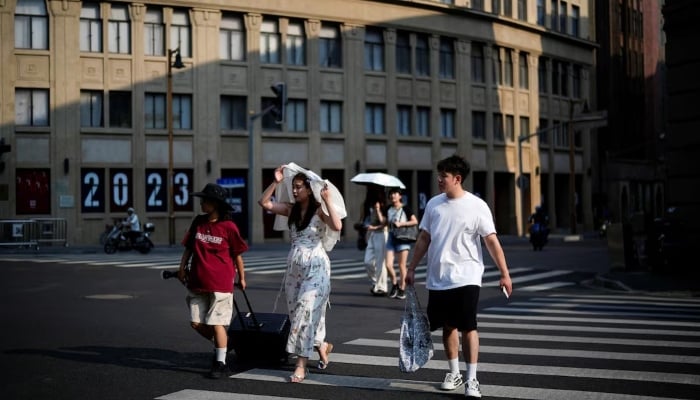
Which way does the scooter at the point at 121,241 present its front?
to the viewer's left

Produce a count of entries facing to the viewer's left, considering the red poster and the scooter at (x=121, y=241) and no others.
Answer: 1

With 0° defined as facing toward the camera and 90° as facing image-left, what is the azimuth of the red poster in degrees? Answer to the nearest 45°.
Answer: approximately 0°

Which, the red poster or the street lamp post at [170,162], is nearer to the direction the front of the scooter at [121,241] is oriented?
the red poster

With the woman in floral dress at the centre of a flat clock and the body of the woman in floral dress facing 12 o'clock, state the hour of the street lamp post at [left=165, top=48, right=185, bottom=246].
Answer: The street lamp post is roughly at 4 o'clock from the woman in floral dress.

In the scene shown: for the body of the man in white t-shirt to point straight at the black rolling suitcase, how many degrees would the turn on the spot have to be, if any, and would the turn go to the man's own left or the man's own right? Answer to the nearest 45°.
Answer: approximately 90° to the man's own right

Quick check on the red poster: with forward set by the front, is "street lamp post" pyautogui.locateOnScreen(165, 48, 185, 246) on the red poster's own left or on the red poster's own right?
on the red poster's own left

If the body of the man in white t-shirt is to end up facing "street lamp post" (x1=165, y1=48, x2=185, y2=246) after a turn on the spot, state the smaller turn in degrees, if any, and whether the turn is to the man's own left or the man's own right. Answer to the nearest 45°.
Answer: approximately 90° to the man's own right

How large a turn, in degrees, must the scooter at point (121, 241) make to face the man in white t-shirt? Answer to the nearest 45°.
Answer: approximately 90° to its left

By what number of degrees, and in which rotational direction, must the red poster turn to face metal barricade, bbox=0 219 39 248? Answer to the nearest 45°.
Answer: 0° — it already faces it
